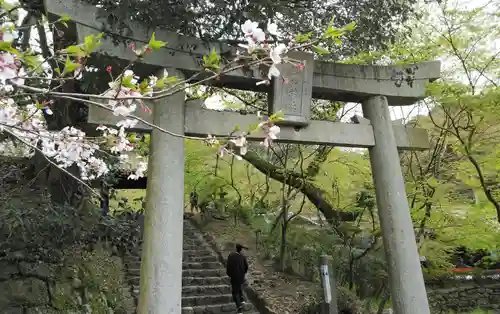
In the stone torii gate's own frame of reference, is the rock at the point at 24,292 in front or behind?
behind

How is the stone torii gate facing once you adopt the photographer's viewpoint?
facing the viewer and to the right of the viewer

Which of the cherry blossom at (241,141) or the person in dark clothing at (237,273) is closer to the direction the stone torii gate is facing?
the cherry blossom

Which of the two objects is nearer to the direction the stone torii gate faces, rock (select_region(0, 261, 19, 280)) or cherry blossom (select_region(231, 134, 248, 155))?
the cherry blossom

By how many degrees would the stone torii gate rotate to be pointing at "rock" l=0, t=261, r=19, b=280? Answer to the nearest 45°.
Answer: approximately 135° to its right

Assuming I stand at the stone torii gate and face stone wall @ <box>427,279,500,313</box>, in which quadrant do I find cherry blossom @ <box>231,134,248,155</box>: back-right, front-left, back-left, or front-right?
back-right

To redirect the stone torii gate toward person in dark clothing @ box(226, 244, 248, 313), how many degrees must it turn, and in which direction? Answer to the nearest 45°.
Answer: approximately 135° to its left

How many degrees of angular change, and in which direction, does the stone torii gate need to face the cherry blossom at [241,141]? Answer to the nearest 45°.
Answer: approximately 45° to its right

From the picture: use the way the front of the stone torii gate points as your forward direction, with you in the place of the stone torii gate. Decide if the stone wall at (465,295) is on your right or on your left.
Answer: on your left
